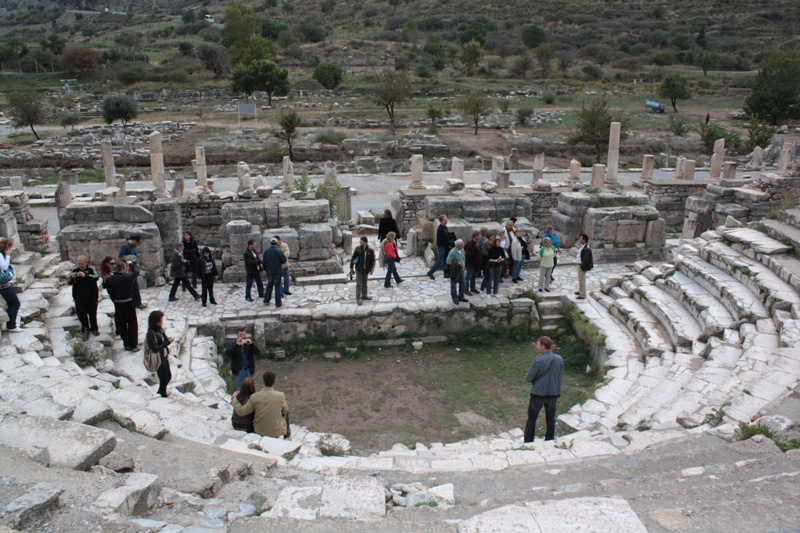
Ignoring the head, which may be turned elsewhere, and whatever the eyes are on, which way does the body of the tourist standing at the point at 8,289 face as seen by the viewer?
to the viewer's right

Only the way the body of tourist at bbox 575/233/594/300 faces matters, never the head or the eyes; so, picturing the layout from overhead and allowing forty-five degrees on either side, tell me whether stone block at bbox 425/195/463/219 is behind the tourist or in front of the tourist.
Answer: in front

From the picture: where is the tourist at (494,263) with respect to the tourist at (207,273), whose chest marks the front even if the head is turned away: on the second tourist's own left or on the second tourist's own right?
on the second tourist's own left

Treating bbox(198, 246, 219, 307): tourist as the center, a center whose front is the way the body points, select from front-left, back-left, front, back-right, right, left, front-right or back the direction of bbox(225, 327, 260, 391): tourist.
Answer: front

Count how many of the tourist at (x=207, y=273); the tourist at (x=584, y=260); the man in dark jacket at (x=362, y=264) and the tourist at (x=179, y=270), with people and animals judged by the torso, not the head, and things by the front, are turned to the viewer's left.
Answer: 1

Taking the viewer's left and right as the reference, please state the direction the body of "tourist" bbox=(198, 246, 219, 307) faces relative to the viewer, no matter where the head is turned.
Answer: facing the viewer

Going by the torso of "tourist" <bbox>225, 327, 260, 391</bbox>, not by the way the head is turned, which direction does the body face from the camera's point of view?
toward the camera

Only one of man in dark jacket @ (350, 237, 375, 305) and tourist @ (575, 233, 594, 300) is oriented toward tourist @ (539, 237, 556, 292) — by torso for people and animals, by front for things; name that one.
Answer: tourist @ (575, 233, 594, 300)

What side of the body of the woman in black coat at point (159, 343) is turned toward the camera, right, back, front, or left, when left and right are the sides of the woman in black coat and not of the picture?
right
